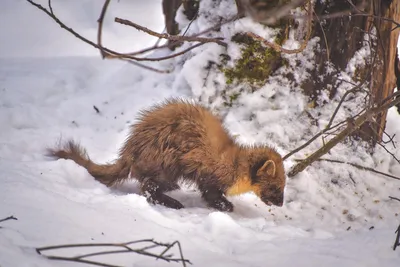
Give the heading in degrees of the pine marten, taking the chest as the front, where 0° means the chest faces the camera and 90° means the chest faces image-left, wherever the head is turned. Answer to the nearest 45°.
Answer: approximately 270°
